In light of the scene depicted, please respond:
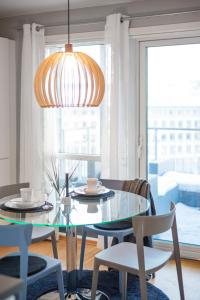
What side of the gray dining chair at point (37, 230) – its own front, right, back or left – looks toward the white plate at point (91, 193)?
front

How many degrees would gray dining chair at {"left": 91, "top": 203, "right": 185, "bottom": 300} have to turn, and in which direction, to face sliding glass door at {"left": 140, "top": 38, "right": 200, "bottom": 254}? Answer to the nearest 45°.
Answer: approximately 45° to its right

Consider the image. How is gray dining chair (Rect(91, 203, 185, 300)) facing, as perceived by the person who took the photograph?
facing away from the viewer and to the left of the viewer
